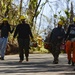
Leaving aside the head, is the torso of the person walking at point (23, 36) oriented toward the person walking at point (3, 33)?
no

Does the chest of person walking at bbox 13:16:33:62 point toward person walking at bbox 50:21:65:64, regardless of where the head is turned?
no

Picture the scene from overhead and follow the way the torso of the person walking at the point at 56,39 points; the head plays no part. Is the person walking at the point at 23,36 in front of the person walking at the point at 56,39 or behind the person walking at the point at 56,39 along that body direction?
behind

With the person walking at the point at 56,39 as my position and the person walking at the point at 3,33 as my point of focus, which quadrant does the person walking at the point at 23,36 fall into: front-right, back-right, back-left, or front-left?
front-left

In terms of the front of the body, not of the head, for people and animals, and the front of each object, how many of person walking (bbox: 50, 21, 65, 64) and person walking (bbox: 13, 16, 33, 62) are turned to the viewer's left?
0
